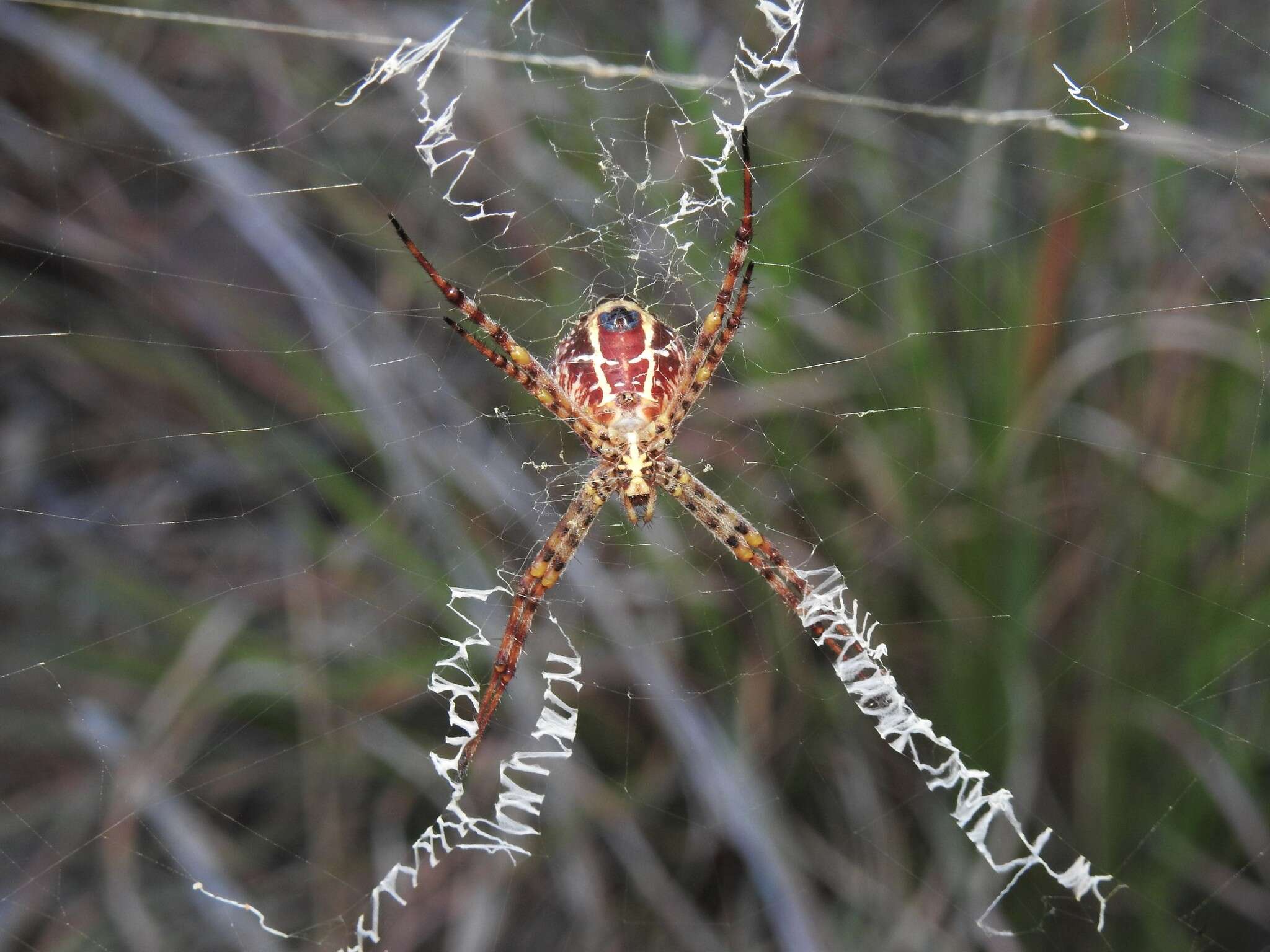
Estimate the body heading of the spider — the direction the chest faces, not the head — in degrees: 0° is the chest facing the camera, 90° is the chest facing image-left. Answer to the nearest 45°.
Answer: approximately 0°
